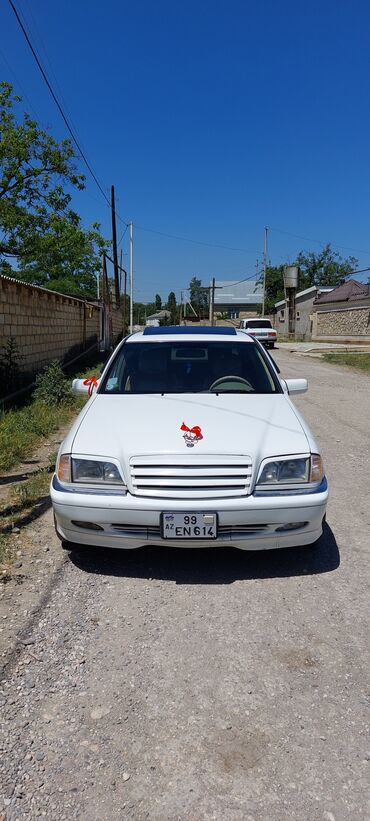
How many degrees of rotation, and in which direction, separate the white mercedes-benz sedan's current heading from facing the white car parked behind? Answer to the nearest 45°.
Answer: approximately 180°

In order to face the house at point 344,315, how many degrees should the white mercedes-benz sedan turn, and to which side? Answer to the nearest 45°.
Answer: approximately 180°

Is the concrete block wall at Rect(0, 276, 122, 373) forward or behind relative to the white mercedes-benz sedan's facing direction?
behind

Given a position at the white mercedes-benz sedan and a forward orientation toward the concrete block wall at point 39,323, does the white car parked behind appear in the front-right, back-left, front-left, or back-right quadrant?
front-right

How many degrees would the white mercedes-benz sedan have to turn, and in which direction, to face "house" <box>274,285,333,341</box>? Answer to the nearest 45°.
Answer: approximately 180°

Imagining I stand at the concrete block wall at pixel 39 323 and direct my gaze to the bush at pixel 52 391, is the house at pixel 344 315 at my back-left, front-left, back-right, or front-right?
back-left

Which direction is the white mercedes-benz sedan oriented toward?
toward the camera
